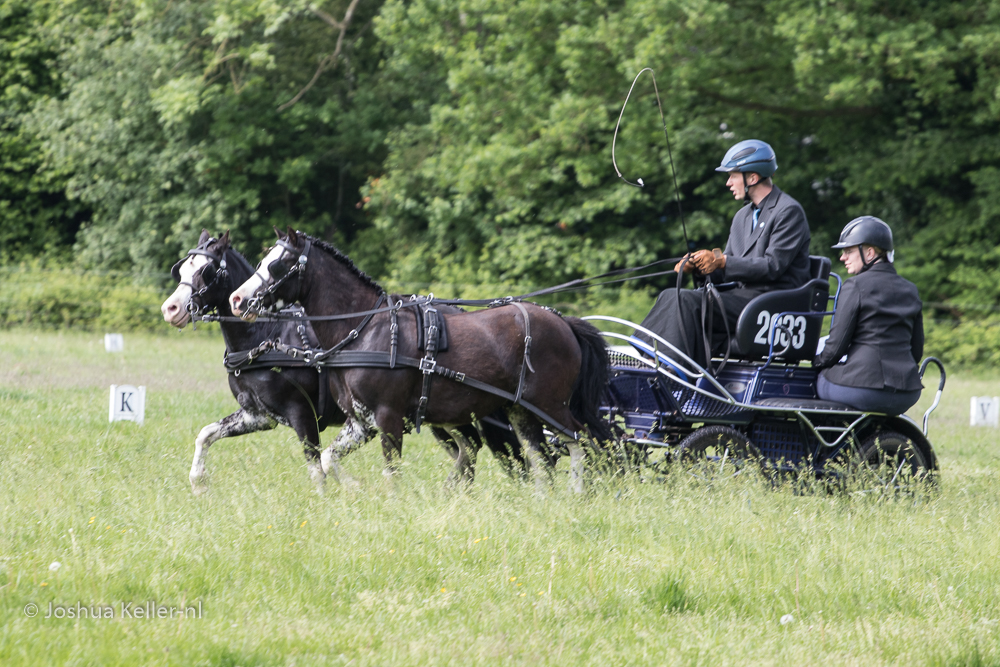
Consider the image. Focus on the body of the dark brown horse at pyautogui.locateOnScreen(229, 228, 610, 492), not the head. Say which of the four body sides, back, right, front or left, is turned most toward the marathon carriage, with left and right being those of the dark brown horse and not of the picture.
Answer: back

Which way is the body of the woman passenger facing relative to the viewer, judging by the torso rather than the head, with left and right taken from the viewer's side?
facing away from the viewer and to the left of the viewer

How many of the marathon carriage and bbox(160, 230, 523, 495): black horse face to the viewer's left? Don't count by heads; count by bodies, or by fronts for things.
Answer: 2

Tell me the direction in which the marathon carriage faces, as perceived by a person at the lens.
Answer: facing to the left of the viewer

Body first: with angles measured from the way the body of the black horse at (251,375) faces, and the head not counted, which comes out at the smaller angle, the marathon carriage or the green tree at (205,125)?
the green tree

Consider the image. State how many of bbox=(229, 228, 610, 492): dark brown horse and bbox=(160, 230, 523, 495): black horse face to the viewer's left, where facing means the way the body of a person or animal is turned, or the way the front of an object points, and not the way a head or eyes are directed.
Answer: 2

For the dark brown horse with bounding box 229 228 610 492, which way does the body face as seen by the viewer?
to the viewer's left

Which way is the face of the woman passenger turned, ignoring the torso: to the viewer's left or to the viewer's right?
to the viewer's left

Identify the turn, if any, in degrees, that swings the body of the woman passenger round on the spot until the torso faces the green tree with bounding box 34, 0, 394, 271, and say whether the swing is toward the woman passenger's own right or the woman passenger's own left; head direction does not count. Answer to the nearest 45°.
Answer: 0° — they already face it

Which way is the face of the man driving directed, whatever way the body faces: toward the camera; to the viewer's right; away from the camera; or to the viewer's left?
to the viewer's left

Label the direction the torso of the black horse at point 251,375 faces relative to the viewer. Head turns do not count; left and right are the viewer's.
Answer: facing to the left of the viewer

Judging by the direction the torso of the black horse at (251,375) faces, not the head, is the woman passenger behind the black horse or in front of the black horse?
behind

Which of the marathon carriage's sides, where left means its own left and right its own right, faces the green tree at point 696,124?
right

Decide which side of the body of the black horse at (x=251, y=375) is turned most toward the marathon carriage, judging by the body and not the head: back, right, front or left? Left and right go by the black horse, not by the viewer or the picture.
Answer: back
